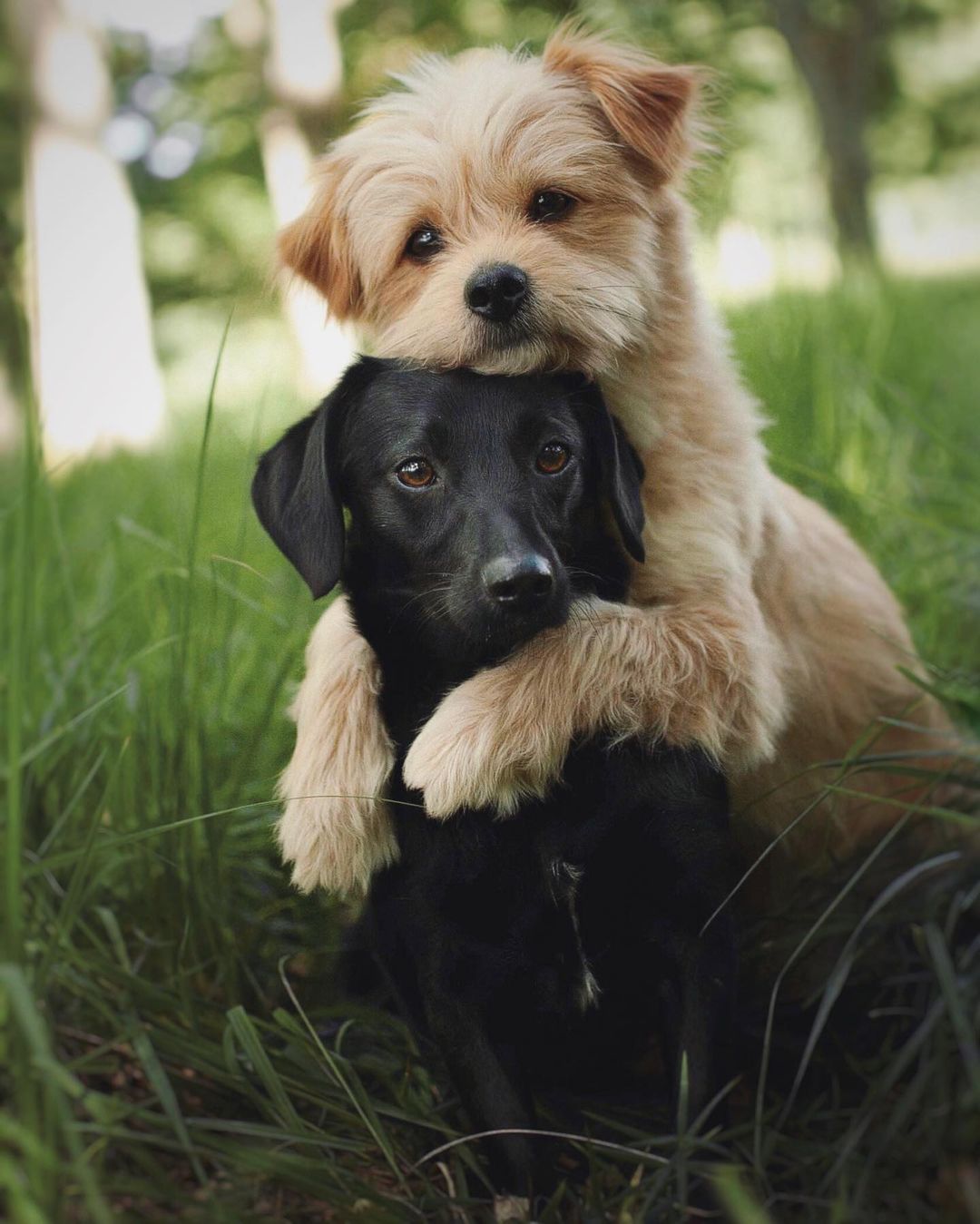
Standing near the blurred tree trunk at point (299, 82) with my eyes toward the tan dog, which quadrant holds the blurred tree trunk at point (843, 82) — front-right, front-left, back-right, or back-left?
back-left

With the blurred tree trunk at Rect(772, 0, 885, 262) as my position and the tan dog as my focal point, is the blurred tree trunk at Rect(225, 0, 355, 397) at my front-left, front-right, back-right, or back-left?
front-right

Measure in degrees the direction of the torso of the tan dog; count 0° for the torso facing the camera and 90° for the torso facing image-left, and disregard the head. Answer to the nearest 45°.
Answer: approximately 45°

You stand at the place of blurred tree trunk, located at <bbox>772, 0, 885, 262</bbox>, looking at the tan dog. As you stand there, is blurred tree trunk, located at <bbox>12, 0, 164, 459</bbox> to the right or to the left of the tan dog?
right

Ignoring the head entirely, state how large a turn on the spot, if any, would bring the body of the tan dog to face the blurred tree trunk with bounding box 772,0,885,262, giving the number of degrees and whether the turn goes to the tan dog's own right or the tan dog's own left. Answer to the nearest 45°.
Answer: approximately 135° to the tan dog's own right

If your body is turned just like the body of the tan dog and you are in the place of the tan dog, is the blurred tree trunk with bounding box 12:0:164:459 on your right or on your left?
on your right

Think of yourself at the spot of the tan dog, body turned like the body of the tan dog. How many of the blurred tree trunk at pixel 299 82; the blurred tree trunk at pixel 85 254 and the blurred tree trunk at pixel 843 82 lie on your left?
0

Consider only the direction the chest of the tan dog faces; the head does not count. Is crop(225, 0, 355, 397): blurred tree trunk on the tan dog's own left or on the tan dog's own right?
on the tan dog's own right
